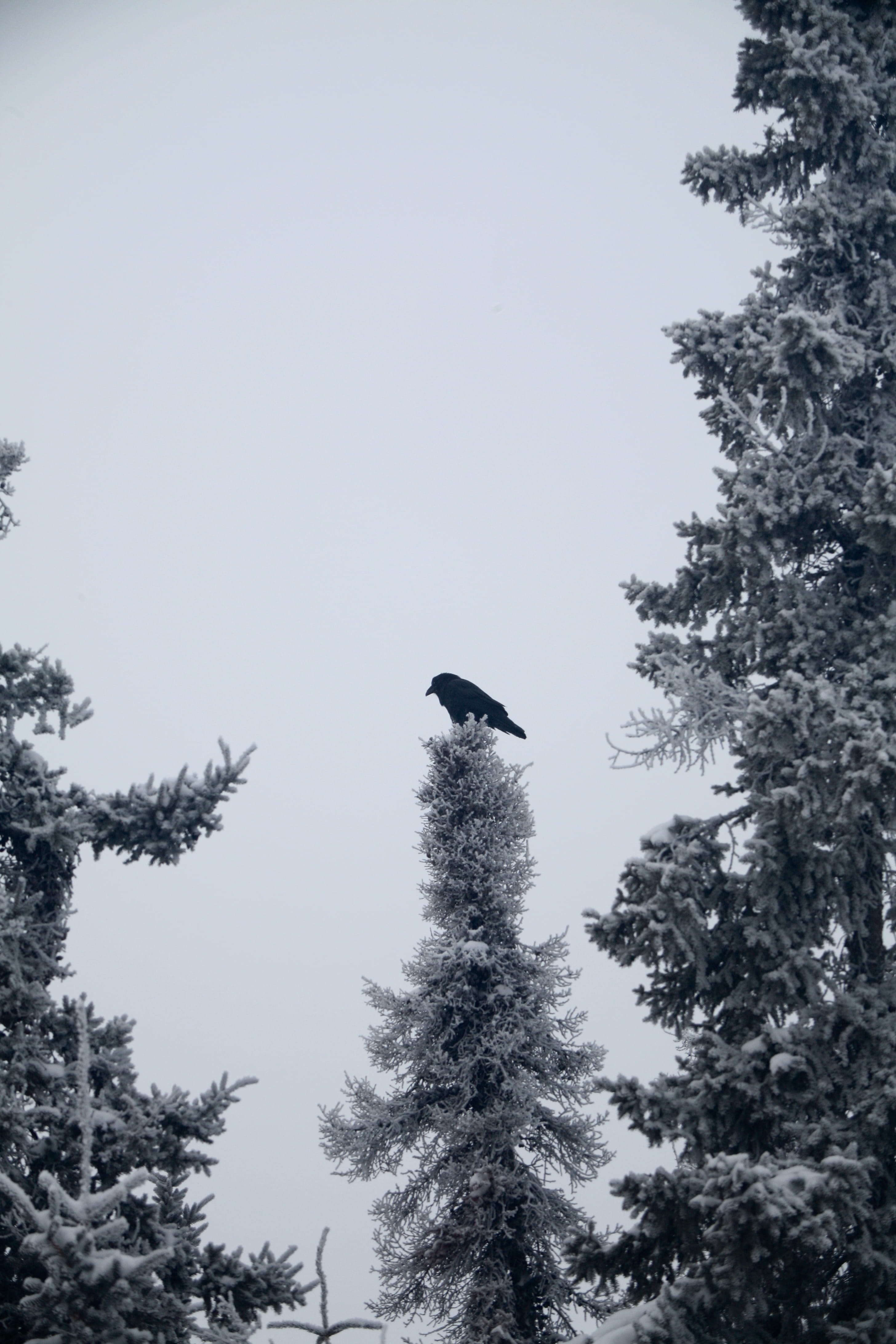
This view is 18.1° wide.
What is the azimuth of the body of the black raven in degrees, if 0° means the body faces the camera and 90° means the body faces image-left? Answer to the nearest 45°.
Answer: approximately 90°
